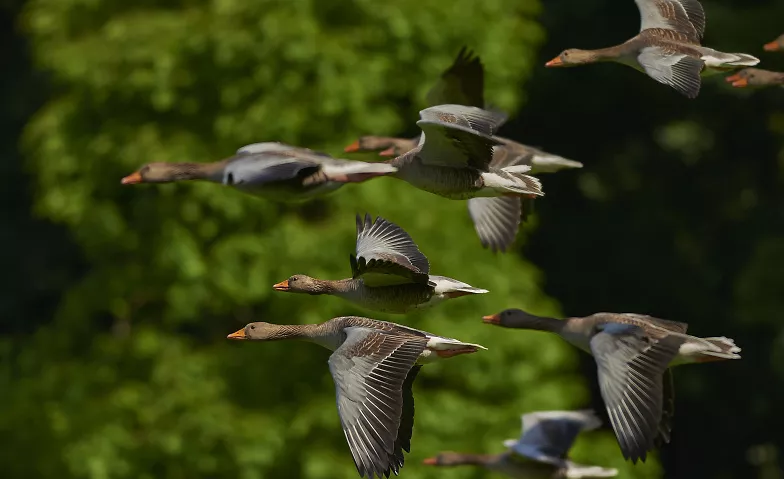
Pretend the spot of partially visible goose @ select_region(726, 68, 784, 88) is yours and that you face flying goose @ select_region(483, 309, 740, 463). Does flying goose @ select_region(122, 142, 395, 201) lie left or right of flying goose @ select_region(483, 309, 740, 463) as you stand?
right

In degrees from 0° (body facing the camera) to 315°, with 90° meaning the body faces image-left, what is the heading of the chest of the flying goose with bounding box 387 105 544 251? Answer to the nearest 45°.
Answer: approximately 90°

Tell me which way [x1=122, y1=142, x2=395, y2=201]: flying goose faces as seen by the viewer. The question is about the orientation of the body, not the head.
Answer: to the viewer's left

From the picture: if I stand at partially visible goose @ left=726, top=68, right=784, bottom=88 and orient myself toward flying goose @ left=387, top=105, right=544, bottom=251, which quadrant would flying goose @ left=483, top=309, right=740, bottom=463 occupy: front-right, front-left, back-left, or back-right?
front-left

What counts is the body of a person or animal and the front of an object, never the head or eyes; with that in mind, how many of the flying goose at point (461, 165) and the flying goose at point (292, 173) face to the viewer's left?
2

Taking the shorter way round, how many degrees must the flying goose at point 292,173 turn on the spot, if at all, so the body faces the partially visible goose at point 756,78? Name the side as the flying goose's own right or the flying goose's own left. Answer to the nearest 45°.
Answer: approximately 180°

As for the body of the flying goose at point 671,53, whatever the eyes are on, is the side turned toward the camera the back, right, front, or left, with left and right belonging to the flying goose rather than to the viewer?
left

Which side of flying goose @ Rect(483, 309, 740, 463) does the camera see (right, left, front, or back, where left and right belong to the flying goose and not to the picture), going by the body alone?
left

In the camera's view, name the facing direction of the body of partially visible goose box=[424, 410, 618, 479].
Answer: to the viewer's left

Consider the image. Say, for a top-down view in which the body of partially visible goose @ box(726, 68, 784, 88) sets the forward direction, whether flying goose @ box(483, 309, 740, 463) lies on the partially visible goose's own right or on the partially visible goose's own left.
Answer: on the partially visible goose's own left

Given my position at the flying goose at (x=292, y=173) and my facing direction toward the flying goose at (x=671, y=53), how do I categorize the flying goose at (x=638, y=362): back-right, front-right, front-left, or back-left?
front-right

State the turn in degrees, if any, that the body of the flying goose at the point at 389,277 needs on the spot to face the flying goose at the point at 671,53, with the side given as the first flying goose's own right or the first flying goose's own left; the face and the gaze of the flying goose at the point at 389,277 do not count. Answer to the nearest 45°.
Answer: approximately 135° to the first flying goose's own right

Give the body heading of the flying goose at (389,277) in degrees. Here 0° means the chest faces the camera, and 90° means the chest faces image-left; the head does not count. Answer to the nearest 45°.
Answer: approximately 90°

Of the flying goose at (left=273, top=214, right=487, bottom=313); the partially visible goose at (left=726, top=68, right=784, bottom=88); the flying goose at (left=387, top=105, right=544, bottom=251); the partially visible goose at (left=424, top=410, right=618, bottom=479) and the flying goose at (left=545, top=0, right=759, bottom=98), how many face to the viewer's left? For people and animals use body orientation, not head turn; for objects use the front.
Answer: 5
